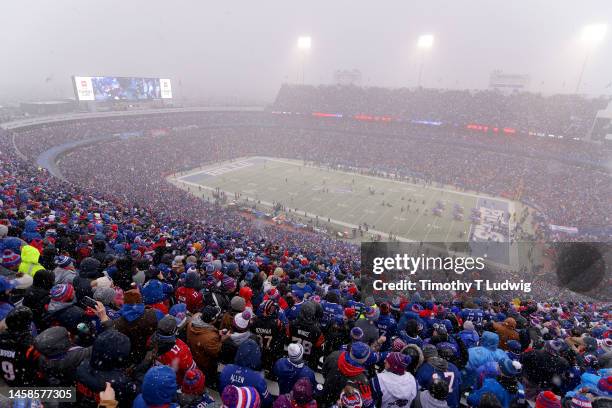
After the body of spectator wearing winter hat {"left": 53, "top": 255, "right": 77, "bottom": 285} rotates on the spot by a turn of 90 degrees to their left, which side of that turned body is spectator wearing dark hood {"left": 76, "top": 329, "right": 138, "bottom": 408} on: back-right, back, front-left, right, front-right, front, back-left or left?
back-left

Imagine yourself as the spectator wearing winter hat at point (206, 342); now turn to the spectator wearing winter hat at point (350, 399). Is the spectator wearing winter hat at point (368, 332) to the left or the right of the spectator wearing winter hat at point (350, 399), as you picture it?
left

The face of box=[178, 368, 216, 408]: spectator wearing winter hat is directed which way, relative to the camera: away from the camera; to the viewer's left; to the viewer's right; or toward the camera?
away from the camera

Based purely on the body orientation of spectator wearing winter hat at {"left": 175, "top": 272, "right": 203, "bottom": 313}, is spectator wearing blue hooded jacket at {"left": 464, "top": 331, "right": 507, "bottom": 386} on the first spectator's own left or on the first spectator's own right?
on the first spectator's own right

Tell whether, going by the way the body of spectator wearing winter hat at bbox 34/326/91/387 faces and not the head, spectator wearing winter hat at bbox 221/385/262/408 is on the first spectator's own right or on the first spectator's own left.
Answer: on the first spectator's own right

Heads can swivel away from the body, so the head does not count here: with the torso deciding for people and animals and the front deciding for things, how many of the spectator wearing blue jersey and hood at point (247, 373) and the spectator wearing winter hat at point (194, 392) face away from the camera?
2

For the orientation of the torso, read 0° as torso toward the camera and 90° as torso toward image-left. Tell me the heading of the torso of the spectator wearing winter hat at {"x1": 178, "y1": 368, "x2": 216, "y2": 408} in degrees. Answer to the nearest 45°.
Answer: approximately 180°

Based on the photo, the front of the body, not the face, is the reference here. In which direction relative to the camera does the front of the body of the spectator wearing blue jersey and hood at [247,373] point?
away from the camera

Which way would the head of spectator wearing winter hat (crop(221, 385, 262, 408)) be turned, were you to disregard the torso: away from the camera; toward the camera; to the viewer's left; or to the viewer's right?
away from the camera

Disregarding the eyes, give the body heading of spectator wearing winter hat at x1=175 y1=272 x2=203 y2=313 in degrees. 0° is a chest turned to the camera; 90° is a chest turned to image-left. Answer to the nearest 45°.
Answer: approximately 225°

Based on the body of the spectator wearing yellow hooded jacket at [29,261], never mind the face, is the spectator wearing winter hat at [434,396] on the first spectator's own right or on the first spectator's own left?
on the first spectator's own right

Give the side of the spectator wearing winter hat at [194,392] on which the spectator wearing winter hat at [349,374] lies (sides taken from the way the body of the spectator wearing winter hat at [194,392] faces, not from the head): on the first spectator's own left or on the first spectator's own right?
on the first spectator's own right

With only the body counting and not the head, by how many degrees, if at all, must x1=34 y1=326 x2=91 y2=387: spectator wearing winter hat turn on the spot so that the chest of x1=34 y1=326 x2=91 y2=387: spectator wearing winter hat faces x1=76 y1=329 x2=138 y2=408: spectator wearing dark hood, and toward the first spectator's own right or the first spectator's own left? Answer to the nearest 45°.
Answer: approximately 90° to the first spectator's own right
